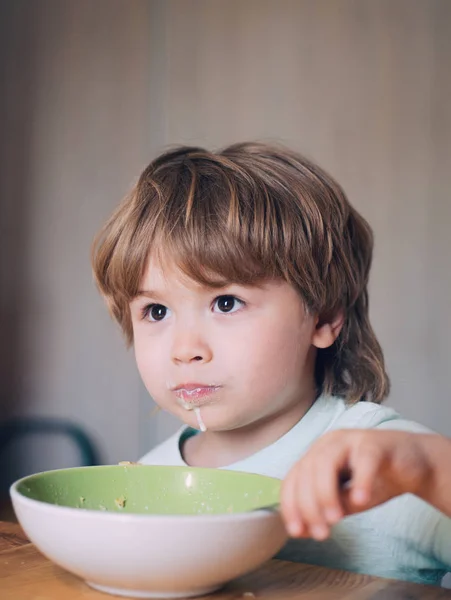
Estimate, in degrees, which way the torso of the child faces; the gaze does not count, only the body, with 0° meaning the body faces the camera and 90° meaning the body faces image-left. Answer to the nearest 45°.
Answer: approximately 45°

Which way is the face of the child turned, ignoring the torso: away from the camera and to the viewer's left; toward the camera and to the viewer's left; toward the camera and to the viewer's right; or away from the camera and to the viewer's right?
toward the camera and to the viewer's left
